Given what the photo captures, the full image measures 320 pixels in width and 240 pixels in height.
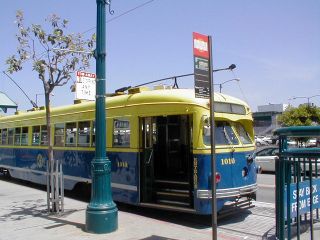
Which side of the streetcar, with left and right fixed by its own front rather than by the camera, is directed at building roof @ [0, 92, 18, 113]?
back

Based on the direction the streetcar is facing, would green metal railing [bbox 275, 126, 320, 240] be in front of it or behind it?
in front

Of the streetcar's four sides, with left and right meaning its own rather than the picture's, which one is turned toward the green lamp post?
right

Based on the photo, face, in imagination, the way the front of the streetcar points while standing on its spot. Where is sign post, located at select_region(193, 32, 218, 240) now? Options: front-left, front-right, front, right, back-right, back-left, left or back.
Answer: front-right

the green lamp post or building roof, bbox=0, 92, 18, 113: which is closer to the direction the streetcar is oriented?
the green lamp post

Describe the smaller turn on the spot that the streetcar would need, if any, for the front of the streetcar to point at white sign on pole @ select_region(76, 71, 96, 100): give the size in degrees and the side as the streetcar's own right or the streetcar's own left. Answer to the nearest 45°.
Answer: approximately 90° to the streetcar's own right

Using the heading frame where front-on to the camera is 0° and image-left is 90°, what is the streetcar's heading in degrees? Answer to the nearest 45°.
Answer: approximately 315°

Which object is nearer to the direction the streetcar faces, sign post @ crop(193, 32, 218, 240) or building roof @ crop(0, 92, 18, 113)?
the sign post
